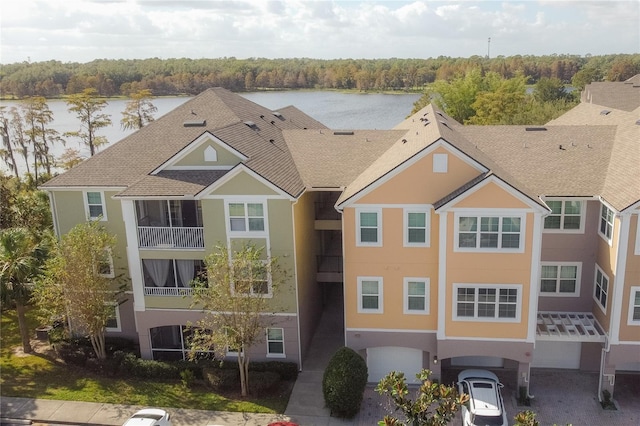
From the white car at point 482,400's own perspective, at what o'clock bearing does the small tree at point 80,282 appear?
The small tree is roughly at 9 o'clock from the white car.

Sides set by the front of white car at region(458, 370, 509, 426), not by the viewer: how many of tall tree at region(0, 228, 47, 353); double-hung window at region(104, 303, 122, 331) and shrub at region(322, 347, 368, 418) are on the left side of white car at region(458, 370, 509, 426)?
3

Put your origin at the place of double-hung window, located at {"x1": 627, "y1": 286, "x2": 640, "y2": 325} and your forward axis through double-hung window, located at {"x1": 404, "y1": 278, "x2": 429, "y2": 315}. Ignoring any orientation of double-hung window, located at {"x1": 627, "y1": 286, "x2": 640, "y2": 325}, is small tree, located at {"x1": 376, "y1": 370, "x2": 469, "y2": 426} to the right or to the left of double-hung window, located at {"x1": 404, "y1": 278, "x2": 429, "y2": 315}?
left

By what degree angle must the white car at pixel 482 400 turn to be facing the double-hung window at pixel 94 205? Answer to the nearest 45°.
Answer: approximately 90° to its left

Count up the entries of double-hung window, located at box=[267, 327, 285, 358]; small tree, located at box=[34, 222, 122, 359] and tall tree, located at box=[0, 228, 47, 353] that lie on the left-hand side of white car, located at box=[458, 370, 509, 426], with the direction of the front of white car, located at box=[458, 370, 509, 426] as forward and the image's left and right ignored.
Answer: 3

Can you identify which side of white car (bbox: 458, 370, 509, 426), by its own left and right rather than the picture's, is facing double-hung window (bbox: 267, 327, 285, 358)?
left

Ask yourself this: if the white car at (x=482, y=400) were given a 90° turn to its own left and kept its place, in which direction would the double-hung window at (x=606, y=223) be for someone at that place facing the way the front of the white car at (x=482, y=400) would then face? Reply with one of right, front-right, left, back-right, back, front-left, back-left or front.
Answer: back-right

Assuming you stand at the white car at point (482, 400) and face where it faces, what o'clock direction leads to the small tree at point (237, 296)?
The small tree is roughly at 9 o'clock from the white car.

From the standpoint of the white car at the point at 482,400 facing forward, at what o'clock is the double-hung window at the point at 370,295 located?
The double-hung window is roughly at 10 o'clock from the white car.

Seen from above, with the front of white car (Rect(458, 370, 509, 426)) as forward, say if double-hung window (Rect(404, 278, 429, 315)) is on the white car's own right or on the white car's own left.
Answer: on the white car's own left

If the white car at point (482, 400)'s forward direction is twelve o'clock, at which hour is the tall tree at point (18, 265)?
The tall tree is roughly at 9 o'clock from the white car.

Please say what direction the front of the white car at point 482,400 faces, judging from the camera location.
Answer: facing away from the viewer

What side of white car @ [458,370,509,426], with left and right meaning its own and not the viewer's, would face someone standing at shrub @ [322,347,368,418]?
left
